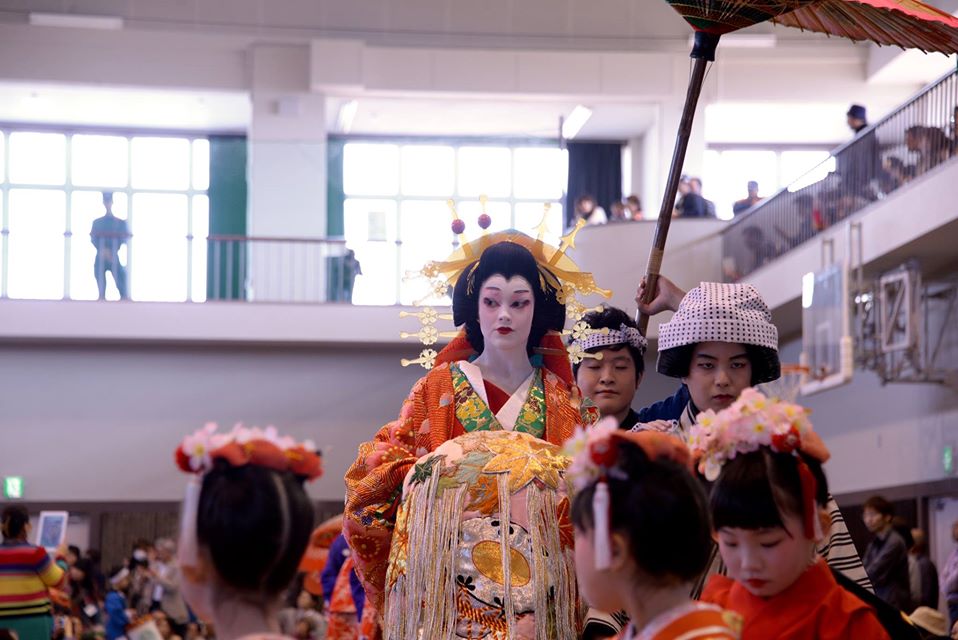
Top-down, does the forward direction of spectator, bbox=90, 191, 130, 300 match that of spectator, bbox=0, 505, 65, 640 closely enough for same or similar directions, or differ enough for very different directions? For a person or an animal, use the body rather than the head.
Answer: very different directions

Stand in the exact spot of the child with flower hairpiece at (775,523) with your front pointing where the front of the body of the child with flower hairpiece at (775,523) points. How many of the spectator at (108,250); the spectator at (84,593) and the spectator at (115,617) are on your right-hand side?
3

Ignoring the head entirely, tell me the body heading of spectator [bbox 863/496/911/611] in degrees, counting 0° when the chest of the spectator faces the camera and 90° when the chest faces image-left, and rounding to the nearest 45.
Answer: approximately 45°

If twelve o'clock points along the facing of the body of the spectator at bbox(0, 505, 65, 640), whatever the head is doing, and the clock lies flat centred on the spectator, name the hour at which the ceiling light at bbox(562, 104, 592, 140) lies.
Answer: The ceiling light is roughly at 1 o'clock from the spectator.

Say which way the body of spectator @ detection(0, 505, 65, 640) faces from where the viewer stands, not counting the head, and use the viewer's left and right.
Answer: facing away from the viewer

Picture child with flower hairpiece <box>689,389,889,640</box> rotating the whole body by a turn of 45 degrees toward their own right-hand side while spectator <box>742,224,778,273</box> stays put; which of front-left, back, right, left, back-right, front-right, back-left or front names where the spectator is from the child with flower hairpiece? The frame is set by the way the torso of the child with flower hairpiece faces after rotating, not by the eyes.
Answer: right

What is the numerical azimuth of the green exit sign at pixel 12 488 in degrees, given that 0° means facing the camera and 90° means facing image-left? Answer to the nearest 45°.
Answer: approximately 0°

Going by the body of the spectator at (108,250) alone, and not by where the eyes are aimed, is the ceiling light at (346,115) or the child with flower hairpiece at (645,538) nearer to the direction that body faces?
the child with flower hairpiece
